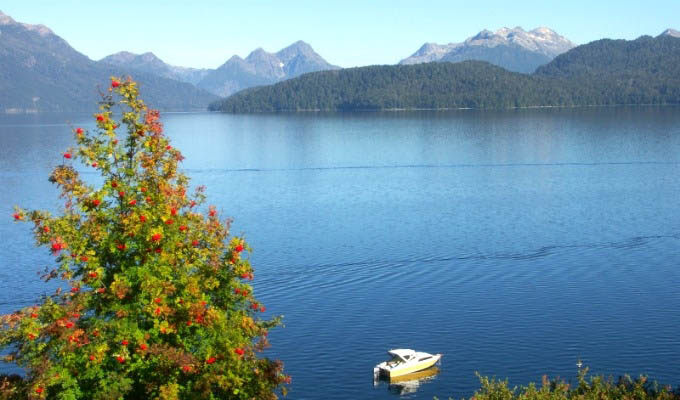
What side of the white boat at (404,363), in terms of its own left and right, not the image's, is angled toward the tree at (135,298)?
back

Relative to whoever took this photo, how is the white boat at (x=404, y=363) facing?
facing away from the viewer and to the right of the viewer
